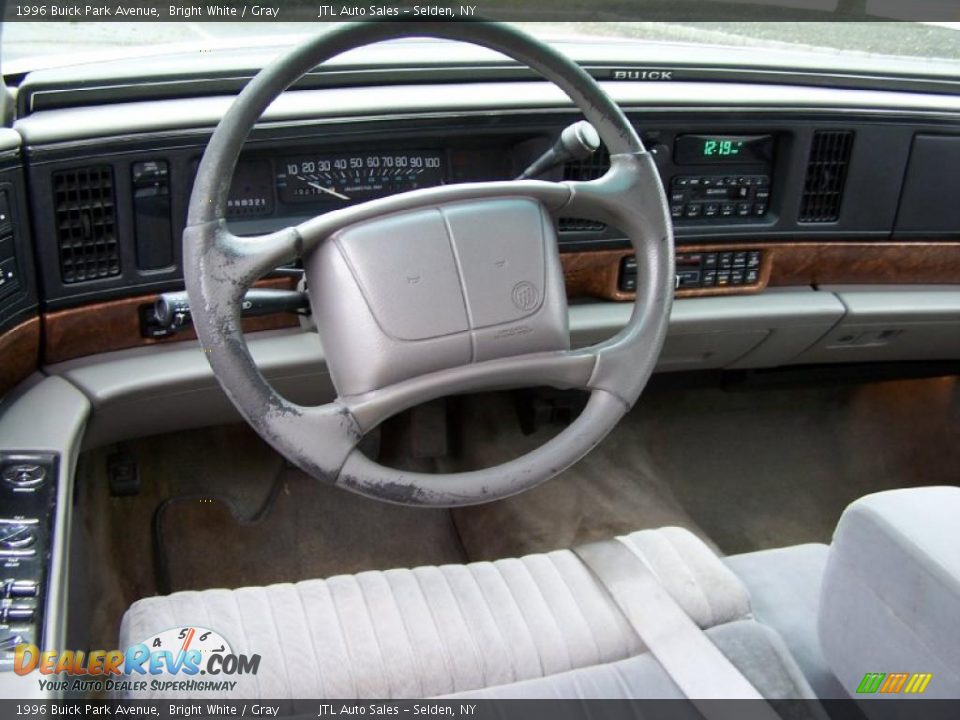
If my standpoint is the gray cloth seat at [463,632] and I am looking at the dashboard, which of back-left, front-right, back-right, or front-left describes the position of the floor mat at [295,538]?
front-left

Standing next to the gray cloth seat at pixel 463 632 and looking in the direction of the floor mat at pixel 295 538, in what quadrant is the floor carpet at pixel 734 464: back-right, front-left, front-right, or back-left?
front-right

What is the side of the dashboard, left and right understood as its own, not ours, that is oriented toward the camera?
front

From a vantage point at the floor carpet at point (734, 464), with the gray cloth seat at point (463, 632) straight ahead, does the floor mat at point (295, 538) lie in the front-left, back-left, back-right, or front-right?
front-right

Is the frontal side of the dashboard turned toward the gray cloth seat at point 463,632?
yes

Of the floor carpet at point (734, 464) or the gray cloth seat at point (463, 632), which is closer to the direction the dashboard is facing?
the gray cloth seat

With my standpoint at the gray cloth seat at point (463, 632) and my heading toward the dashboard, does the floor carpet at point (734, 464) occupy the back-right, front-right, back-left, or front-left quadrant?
front-right
